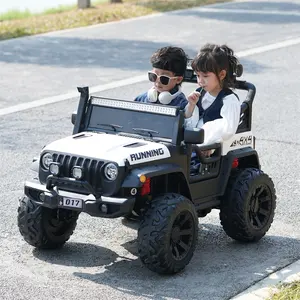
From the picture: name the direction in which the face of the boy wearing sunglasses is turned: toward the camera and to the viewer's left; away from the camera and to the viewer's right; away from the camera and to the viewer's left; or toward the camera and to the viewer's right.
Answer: toward the camera and to the viewer's left

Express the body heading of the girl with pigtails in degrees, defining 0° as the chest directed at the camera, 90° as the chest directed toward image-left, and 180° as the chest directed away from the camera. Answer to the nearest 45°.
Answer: approximately 45°

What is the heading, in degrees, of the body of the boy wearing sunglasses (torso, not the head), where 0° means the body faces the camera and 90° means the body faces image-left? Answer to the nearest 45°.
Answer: approximately 45°

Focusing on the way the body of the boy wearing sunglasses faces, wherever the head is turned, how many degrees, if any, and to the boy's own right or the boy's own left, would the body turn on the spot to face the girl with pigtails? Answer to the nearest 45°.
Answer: approximately 135° to the boy's own left

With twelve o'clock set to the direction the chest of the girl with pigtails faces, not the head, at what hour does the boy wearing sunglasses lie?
The boy wearing sunglasses is roughly at 2 o'clock from the girl with pigtails.

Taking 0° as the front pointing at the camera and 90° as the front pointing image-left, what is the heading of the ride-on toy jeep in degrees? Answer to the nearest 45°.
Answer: approximately 45°
